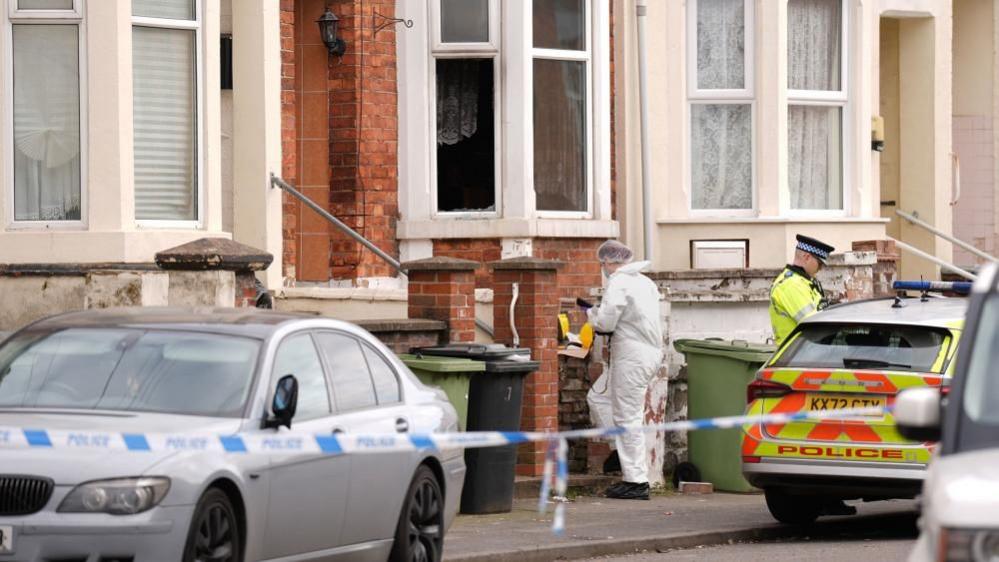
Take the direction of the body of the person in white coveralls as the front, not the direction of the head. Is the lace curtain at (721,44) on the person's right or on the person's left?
on the person's right

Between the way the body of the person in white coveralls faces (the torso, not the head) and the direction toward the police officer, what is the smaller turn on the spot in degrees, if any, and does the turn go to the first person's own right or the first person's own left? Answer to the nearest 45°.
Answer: approximately 180°

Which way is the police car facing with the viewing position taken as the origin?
facing away from the viewer and to the right of the viewer

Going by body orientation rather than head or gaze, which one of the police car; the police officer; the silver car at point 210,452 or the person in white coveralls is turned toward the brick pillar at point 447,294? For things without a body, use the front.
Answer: the person in white coveralls

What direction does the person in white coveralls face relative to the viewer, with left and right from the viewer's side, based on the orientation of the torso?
facing to the left of the viewer
